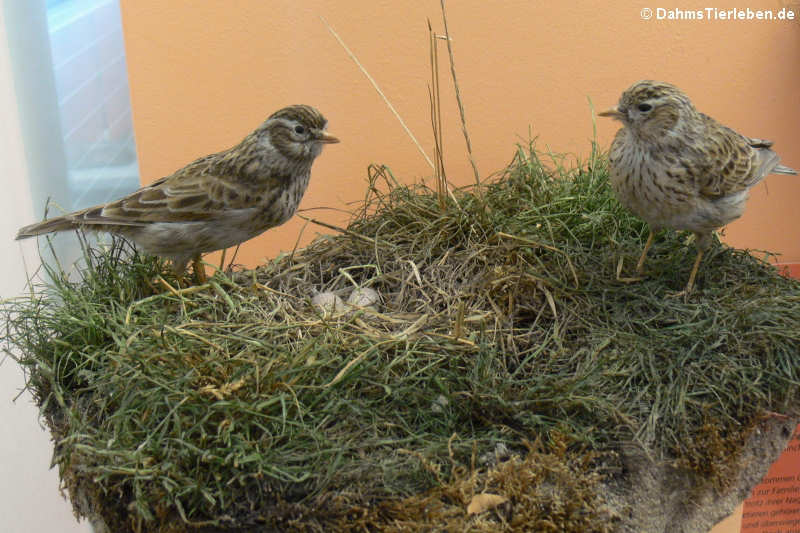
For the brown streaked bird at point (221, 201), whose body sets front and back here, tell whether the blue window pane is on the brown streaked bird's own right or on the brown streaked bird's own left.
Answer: on the brown streaked bird's own left

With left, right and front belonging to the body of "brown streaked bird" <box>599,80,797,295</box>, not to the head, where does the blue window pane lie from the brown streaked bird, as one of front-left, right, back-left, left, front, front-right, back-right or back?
front-right

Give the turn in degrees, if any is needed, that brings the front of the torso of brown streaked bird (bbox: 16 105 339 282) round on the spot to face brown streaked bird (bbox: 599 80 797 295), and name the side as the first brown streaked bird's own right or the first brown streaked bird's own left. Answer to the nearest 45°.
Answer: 0° — it already faces it

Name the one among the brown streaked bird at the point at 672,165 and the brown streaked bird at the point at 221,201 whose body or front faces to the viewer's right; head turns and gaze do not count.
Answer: the brown streaked bird at the point at 221,201

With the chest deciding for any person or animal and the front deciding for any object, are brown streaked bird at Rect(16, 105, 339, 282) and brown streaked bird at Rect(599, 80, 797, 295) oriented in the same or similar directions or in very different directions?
very different directions

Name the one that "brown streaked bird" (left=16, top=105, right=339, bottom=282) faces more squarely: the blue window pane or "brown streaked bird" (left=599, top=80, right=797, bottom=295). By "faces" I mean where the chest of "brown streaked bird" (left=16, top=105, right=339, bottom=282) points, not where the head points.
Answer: the brown streaked bird

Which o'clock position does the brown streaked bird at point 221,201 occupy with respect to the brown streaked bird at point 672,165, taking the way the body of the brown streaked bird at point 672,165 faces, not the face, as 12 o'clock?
the brown streaked bird at point 221,201 is roughly at 1 o'clock from the brown streaked bird at point 672,165.

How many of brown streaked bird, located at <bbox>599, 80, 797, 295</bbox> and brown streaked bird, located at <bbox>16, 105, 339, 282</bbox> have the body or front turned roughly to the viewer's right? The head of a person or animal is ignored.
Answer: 1

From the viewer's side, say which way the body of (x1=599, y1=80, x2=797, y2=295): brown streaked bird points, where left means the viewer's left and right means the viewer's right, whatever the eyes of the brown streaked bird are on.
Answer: facing the viewer and to the left of the viewer

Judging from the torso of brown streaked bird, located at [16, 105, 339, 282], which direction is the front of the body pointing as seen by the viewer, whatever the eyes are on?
to the viewer's right
